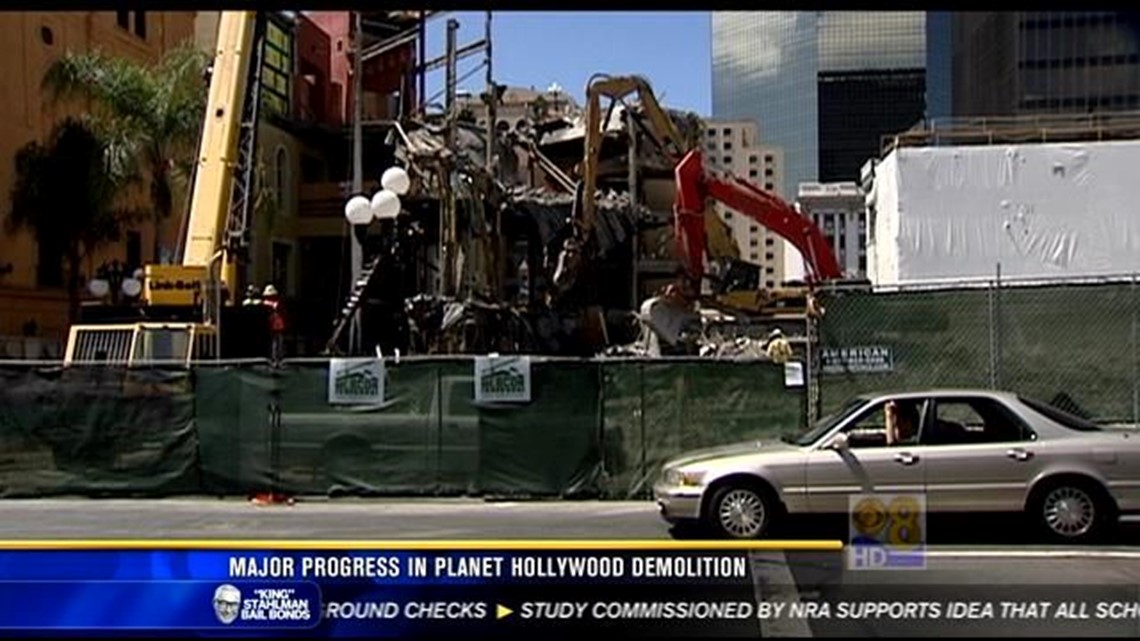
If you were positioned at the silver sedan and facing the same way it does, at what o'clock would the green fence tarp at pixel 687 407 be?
The green fence tarp is roughly at 2 o'clock from the silver sedan.

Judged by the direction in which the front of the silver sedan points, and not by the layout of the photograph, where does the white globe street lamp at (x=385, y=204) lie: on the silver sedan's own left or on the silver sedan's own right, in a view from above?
on the silver sedan's own right

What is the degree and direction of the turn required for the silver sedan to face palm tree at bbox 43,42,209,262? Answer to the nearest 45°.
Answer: approximately 45° to its right

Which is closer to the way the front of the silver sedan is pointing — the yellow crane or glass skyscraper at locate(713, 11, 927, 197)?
the yellow crane

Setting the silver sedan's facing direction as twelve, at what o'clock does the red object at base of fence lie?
The red object at base of fence is roughly at 1 o'clock from the silver sedan.

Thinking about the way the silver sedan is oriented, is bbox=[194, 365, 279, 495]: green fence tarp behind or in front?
in front

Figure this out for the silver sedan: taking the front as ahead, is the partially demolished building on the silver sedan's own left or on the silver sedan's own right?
on the silver sedan's own right

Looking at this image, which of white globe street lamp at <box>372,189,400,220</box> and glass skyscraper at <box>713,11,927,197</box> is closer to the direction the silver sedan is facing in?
the white globe street lamp

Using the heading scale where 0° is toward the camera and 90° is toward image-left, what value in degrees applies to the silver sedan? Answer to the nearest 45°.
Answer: approximately 90°

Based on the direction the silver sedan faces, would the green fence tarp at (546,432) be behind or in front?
in front

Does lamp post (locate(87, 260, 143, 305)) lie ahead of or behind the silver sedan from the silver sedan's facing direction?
ahead

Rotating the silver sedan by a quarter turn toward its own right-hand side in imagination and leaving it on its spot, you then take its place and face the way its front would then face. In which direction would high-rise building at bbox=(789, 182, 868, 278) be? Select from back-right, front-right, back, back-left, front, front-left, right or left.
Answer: front

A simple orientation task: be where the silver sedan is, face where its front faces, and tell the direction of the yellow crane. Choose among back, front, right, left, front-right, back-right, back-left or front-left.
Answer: front-right

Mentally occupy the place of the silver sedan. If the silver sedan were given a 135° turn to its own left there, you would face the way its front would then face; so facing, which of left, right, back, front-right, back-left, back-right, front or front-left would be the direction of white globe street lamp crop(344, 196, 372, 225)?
back

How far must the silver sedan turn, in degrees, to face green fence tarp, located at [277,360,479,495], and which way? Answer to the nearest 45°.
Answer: approximately 45° to its right
